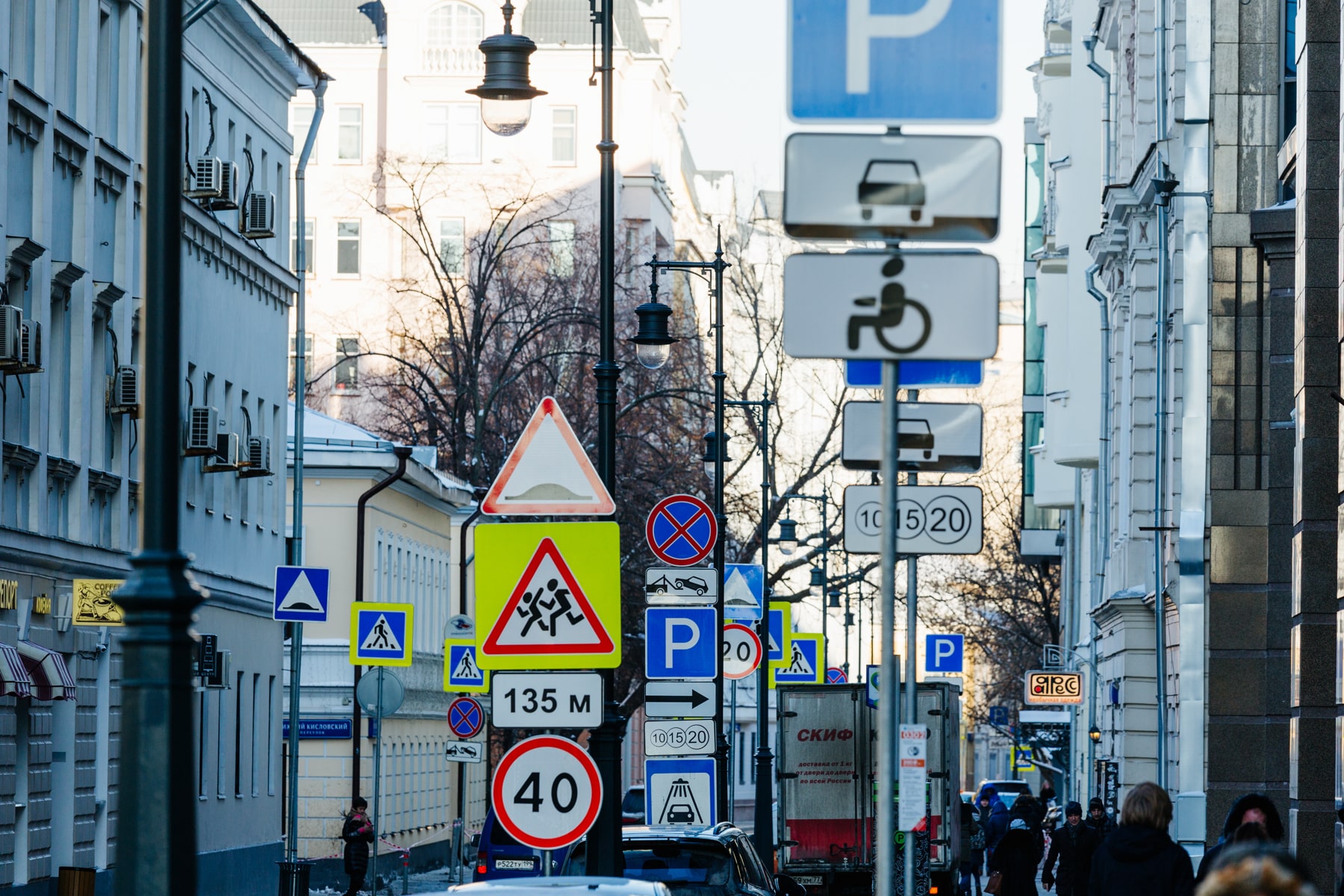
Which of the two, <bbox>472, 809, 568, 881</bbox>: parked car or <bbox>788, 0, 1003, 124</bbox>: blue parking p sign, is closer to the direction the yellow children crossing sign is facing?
the blue parking p sign

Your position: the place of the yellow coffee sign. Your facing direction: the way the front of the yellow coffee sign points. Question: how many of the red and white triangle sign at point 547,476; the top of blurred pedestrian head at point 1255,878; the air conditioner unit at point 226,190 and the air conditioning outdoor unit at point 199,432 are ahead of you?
2

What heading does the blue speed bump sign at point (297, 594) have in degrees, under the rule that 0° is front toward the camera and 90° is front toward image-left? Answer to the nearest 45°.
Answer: approximately 0°

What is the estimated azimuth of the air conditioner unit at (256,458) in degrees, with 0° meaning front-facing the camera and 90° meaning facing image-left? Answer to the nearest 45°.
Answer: approximately 270°

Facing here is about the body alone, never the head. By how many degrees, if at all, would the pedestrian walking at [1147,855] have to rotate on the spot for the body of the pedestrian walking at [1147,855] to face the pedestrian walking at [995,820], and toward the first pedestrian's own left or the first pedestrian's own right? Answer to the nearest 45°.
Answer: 0° — they already face them

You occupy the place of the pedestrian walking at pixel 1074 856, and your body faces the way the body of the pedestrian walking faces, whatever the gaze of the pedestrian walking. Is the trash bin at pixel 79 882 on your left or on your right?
on your right

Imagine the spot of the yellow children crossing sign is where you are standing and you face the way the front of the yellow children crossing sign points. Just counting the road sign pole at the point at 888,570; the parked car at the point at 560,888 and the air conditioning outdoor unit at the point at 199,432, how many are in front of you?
2
